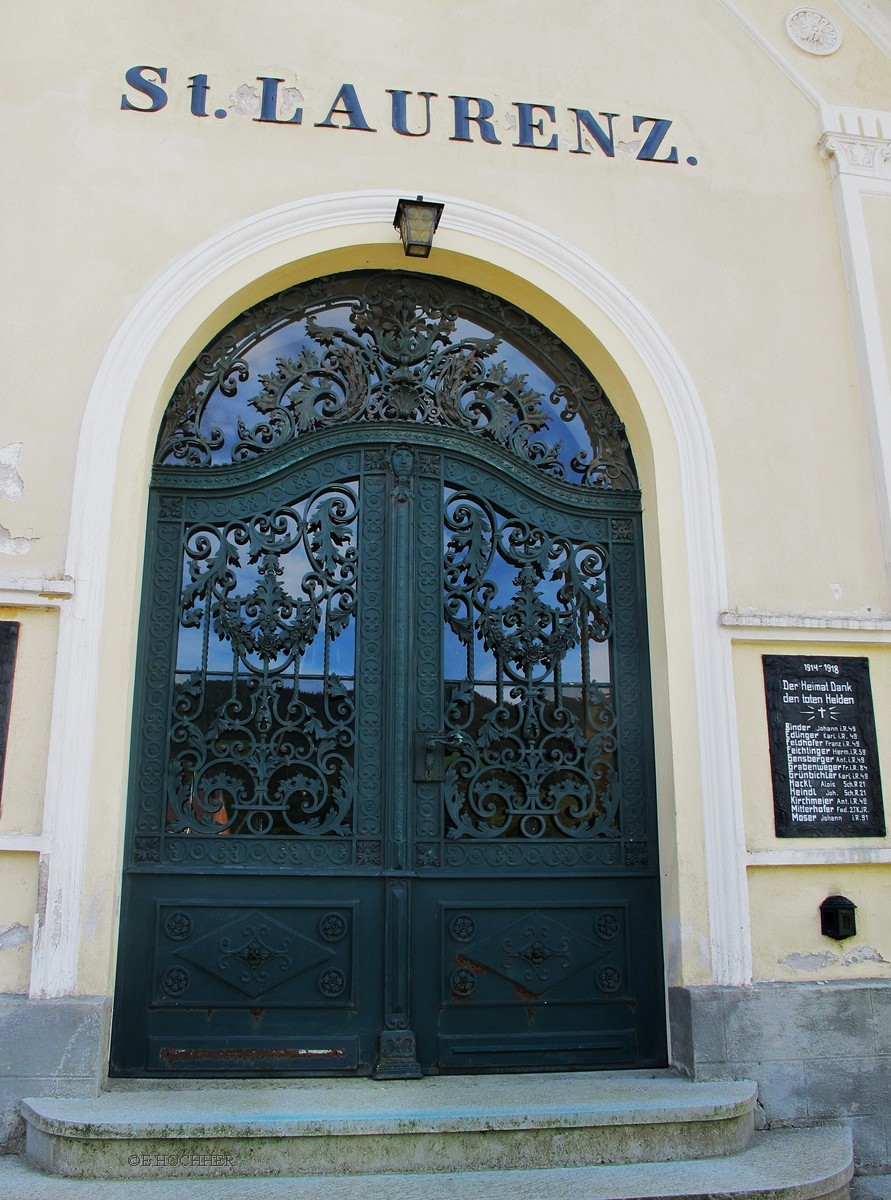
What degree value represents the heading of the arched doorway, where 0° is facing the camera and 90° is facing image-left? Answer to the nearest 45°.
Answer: approximately 0°
